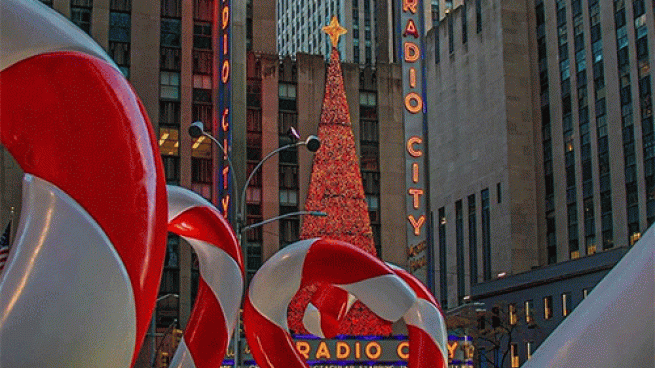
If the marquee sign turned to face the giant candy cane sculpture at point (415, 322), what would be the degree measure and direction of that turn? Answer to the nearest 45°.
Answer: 0° — it already faces it

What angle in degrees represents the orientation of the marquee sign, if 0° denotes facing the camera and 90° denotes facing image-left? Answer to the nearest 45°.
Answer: approximately 0°

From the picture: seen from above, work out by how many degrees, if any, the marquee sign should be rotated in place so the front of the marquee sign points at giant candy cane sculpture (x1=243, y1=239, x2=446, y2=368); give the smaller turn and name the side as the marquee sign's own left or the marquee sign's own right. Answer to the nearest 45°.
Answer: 0° — it already faces it

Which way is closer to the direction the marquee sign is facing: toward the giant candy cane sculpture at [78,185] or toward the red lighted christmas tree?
the giant candy cane sculpture

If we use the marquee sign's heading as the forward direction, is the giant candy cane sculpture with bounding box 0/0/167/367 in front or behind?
in front

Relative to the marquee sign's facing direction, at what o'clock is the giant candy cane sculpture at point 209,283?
The giant candy cane sculpture is roughly at 12 o'clock from the marquee sign.

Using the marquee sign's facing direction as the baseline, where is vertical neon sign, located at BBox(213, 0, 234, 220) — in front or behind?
behind

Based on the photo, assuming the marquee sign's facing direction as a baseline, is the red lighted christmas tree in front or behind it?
behind

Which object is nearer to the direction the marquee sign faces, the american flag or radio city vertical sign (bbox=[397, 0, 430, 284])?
the american flag

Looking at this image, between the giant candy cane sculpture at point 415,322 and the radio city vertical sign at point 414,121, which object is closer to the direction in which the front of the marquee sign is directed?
the giant candy cane sculpture

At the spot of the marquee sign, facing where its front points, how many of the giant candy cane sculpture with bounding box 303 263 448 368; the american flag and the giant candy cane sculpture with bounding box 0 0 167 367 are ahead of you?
3

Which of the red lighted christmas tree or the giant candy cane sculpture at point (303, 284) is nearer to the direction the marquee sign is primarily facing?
the giant candy cane sculpture
